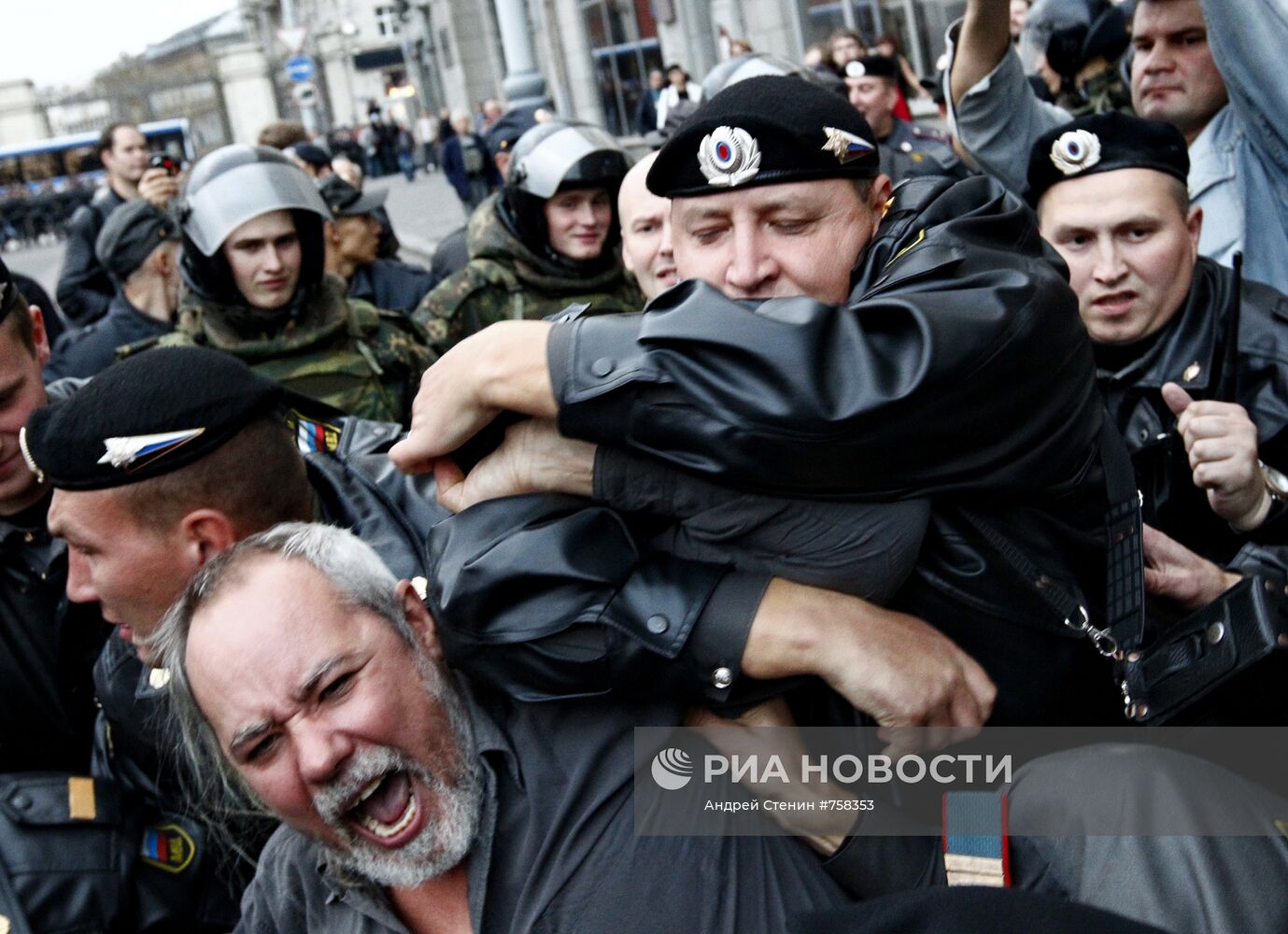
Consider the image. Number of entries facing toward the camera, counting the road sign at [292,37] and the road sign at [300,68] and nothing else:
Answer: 2

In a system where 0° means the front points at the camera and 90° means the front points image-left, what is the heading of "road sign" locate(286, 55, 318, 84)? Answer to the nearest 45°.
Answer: approximately 0°

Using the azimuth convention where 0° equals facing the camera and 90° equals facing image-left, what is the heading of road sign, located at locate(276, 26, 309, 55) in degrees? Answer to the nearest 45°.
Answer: approximately 0°

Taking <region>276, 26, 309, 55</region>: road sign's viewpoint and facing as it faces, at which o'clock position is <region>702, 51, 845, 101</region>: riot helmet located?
The riot helmet is roughly at 12 o'clock from the road sign.
